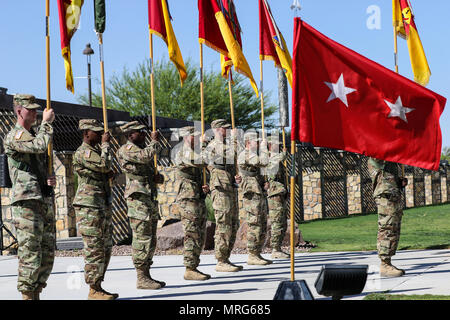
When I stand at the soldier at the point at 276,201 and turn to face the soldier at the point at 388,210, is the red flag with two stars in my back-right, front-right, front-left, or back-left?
front-right

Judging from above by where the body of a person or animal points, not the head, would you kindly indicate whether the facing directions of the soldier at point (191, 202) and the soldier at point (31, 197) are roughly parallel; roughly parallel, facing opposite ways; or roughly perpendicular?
roughly parallel

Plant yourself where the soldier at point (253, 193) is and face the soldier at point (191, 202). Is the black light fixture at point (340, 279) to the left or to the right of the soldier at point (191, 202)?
left

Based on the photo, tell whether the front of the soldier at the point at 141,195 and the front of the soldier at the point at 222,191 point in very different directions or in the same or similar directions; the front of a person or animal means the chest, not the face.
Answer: same or similar directions

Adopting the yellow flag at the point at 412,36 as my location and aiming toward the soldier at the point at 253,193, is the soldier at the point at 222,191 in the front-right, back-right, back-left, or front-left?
front-left

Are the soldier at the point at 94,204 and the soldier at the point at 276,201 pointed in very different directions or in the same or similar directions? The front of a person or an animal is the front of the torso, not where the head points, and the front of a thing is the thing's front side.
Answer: same or similar directions
